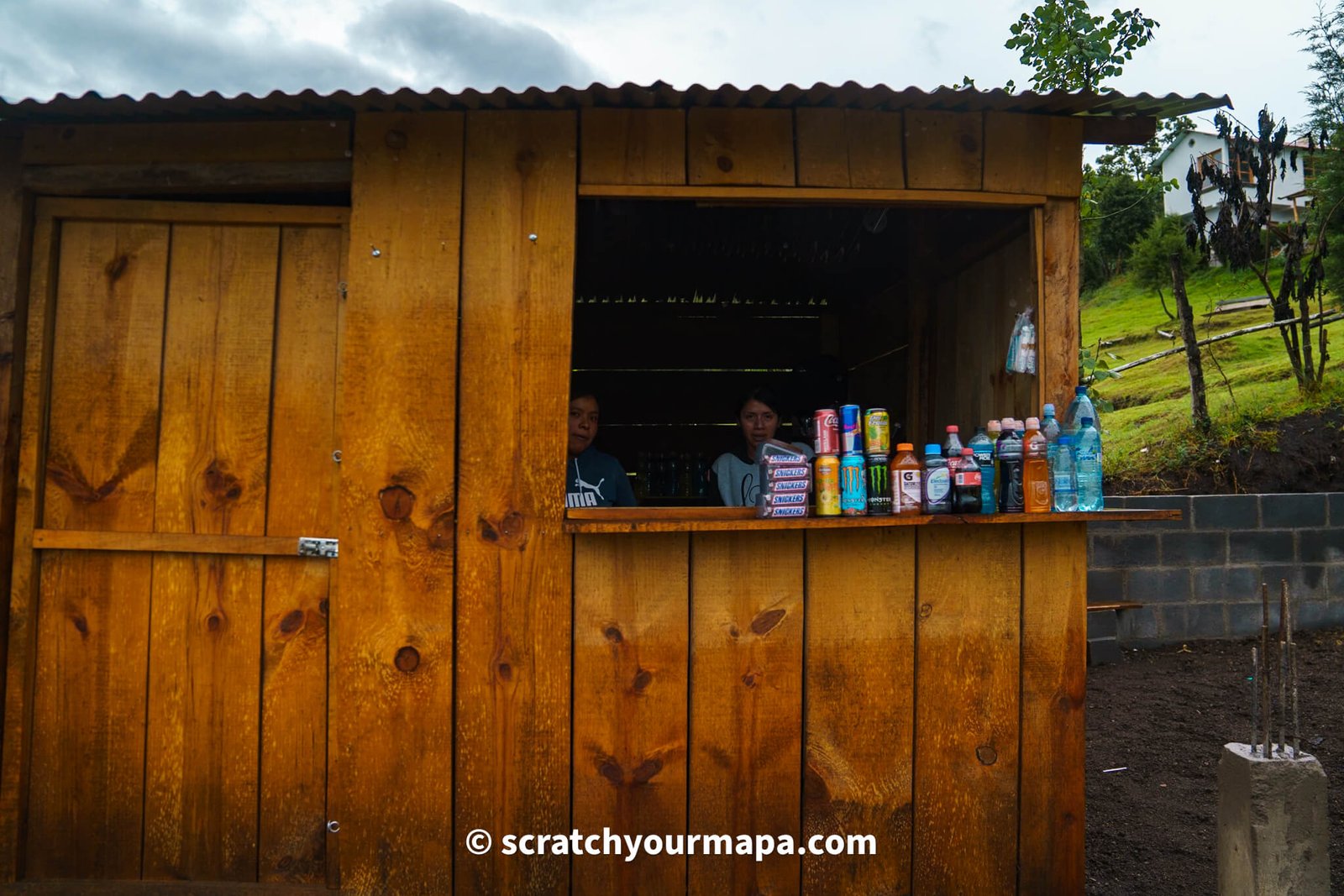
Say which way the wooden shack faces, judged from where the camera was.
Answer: facing the viewer

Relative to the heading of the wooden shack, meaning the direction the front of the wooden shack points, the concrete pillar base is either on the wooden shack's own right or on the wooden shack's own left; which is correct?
on the wooden shack's own left

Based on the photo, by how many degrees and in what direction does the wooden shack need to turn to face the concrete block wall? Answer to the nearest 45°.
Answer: approximately 135° to its left
